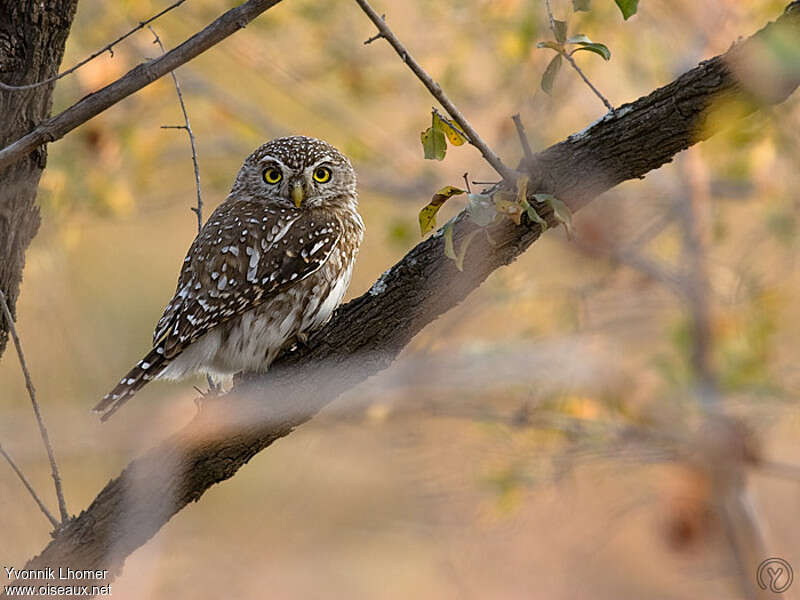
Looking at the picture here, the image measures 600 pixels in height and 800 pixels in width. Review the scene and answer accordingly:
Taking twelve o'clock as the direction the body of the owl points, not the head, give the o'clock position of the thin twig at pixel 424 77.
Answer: The thin twig is roughly at 2 o'clock from the owl.

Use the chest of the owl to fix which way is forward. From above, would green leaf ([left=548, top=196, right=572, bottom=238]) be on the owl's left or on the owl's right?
on the owl's right

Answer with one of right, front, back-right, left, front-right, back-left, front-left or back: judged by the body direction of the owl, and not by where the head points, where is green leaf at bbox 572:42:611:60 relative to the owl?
front-right

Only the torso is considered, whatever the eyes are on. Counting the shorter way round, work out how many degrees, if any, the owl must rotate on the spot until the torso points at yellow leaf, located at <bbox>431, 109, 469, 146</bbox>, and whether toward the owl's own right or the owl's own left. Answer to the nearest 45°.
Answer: approximately 45° to the owl's own right

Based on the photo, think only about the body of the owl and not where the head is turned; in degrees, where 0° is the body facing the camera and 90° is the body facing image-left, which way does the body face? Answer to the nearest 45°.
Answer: approximately 270°

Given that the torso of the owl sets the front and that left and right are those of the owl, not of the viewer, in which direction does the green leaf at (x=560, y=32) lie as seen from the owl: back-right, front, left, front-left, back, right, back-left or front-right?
front-right

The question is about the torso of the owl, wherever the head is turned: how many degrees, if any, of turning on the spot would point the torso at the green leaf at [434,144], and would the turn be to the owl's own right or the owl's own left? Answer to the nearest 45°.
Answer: approximately 45° to the owl's own right
